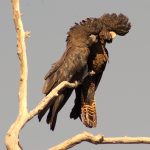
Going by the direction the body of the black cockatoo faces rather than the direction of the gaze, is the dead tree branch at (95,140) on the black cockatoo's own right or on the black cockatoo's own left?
on the black cockatoo's own right
